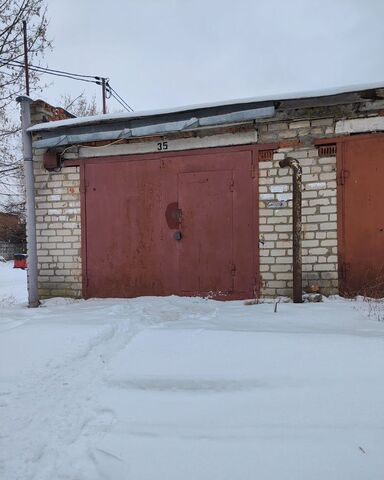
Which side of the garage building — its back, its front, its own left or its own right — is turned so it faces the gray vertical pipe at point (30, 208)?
right

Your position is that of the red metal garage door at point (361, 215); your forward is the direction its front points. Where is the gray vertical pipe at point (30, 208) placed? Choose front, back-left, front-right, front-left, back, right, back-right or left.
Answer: right

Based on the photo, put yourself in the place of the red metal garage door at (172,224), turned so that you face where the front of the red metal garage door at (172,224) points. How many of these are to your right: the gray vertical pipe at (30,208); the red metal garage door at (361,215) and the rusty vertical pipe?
1

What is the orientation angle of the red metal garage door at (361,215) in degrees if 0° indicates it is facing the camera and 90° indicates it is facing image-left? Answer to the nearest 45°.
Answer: approximately 0°

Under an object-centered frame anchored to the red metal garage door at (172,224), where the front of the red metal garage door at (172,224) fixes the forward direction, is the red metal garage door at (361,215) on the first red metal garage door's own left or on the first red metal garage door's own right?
on the first red metal garage door's own left

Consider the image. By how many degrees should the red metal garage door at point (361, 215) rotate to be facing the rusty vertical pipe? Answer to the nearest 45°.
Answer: approximately 45° to its right

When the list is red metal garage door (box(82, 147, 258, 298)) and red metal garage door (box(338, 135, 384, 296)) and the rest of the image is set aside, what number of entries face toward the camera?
2

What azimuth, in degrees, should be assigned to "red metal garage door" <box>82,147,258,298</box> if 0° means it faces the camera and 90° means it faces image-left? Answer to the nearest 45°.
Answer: approximately 0°

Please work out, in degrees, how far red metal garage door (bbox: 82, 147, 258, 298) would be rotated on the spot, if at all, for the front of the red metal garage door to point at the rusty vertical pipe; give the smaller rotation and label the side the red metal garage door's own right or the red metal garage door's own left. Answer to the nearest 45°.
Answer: approximately 45° to the red metal garage door's own left
